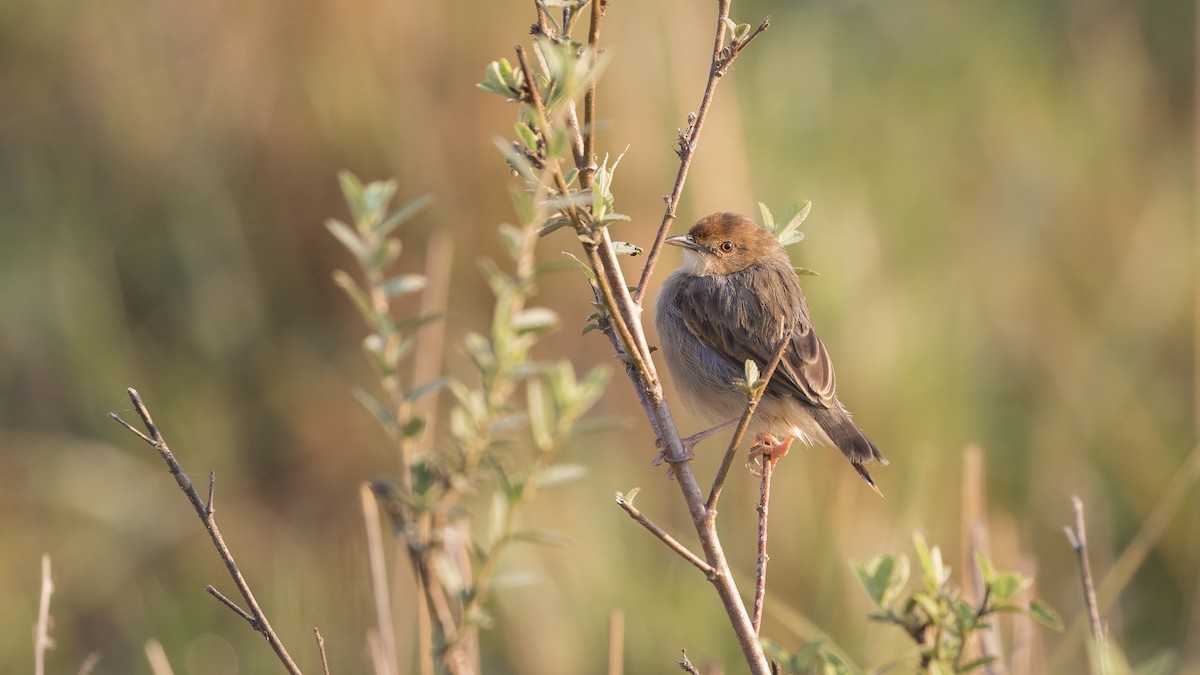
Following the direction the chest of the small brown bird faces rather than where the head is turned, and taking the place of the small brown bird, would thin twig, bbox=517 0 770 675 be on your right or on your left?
on your left

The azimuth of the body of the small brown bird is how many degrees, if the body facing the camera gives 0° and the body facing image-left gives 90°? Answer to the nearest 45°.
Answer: approximately 90°

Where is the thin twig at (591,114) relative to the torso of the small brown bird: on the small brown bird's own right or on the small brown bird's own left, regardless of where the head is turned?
on the small brown bird's own left
